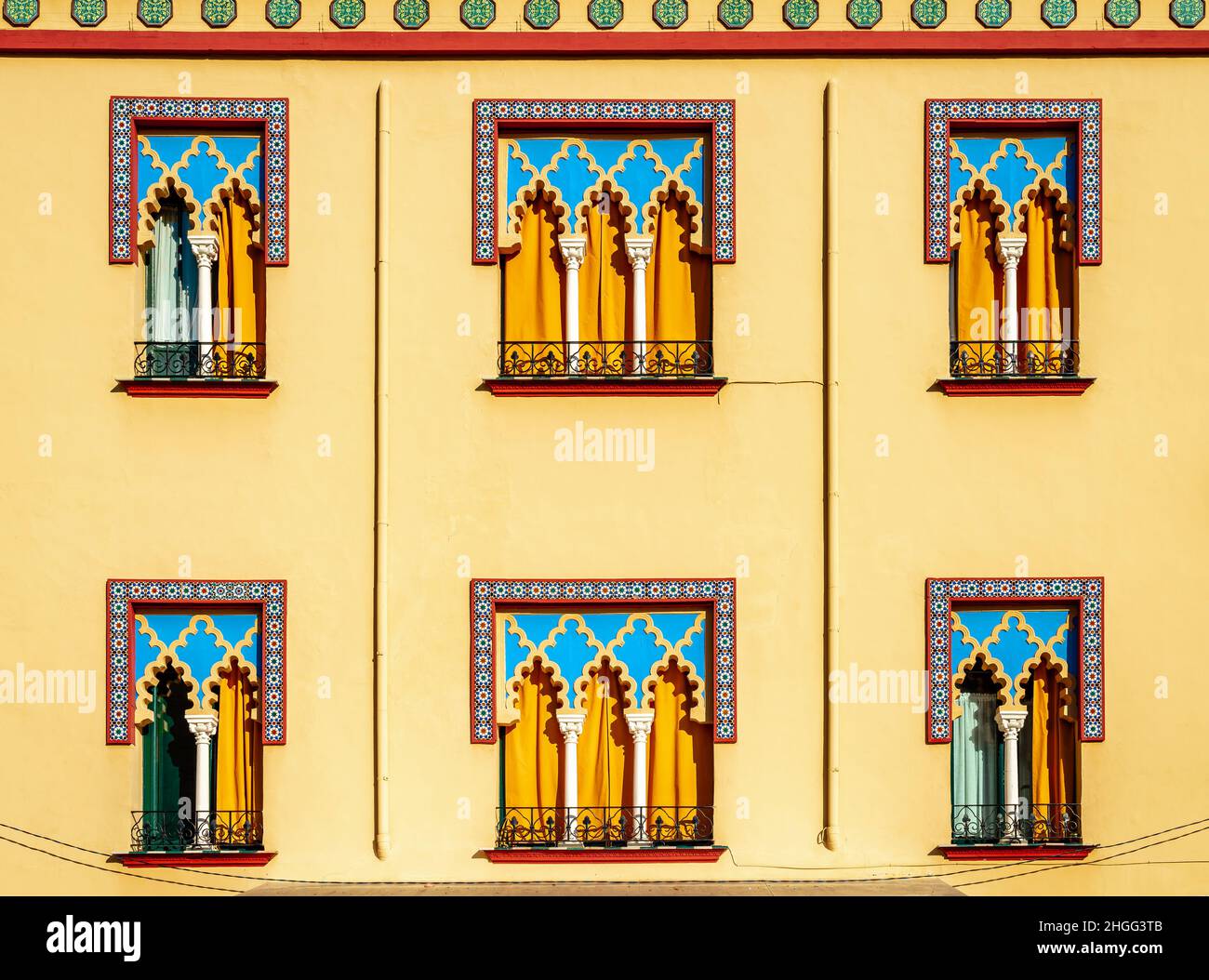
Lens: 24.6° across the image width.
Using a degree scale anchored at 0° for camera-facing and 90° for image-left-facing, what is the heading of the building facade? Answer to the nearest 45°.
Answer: approximately 0°
